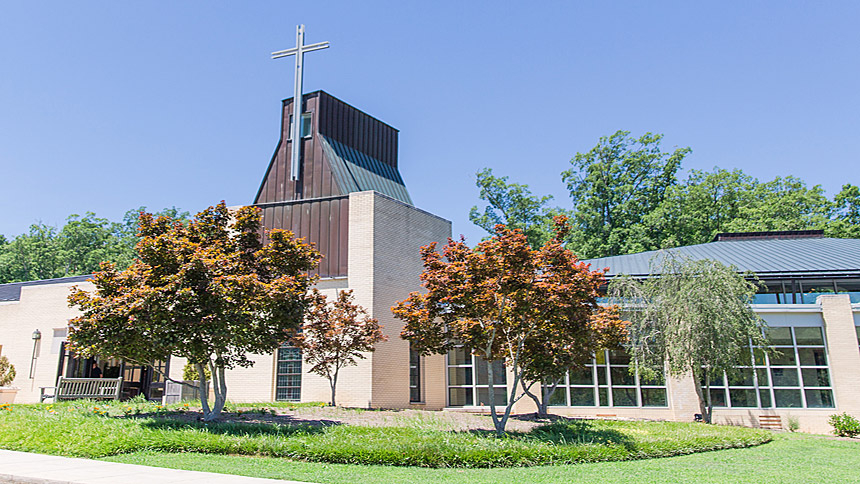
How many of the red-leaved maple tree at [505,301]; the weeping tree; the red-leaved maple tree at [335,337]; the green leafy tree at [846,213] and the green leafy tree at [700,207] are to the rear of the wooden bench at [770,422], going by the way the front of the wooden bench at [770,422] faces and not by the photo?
2

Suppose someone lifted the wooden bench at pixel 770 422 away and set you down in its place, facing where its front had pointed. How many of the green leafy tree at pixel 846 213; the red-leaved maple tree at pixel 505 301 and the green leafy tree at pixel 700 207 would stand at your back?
2

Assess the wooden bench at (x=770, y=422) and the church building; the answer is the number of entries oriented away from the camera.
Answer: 0

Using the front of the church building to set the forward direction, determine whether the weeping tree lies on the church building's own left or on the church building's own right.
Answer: on the church building's own left

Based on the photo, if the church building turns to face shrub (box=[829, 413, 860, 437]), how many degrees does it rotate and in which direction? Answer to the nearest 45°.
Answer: approximately 90° to its left

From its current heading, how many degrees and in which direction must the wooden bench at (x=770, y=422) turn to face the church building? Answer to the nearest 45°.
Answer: approximately 90° to its right

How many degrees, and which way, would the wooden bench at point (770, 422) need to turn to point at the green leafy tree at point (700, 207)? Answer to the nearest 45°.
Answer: approximately 180°

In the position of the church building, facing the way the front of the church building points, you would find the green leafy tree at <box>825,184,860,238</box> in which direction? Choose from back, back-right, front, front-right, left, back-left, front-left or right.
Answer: back-left

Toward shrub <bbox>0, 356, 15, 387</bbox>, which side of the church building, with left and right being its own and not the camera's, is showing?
right

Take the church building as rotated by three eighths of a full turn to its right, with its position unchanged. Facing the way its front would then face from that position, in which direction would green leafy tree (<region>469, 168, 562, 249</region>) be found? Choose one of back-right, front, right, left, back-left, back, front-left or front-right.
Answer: front-right

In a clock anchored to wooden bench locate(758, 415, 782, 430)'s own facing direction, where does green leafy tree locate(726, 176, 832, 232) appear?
The green leafy tree is roughly at 6 o'clock from the wooden bench.

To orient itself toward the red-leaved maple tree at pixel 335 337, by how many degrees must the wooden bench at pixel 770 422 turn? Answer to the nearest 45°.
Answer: approximately 45° to its right

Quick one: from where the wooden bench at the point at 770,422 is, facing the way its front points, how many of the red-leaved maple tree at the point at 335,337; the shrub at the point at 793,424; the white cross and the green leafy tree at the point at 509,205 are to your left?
1

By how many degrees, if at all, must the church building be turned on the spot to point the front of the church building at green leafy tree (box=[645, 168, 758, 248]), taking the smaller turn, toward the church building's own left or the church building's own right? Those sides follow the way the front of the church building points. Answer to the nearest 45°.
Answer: approximately 135° to the church building's own left

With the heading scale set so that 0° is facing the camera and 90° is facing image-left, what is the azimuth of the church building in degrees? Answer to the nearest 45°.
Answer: approximately 45°
